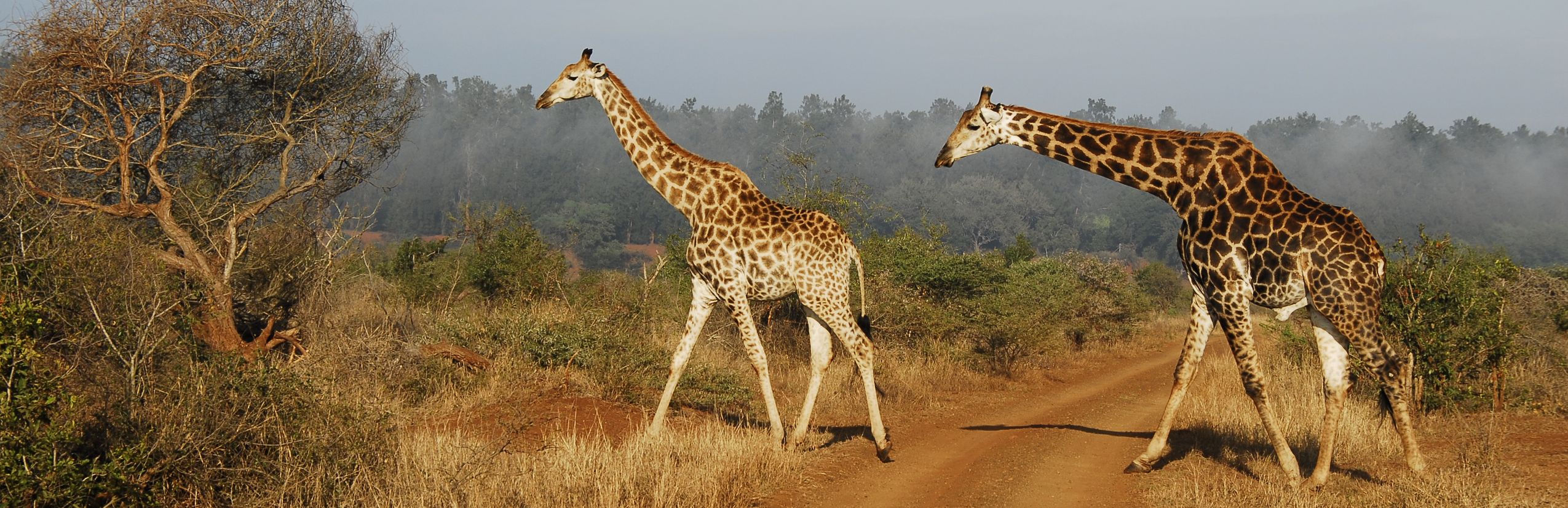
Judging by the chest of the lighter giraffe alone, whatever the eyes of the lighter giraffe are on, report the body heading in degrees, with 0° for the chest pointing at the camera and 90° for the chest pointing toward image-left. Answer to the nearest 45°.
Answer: approximately 90°

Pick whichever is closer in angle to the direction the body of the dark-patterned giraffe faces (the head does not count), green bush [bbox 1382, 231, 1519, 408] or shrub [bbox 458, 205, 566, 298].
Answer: the shrub

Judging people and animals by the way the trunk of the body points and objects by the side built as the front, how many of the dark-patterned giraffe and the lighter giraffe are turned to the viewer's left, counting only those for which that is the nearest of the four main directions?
2

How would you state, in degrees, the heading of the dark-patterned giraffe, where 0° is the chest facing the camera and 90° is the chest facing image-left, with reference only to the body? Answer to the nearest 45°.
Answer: approximately 90°

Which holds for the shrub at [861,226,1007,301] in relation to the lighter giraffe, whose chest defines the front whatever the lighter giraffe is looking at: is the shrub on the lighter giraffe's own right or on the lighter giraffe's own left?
on the lighter giraffe's own right

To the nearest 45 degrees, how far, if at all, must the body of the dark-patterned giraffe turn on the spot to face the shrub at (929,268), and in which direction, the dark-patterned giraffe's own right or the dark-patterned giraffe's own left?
approximately 45° to the dark-patterned giraffe's own right

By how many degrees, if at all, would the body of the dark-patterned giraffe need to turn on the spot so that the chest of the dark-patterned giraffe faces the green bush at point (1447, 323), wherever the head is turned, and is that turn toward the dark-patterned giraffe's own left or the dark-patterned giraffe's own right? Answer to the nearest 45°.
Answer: approximately 135° to the dark-patterned giraffe's own right

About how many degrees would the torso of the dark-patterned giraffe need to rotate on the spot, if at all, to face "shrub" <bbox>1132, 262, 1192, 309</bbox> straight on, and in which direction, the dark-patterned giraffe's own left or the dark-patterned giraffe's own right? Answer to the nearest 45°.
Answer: approximately 90° to the dark-patterned giraffe's own right
